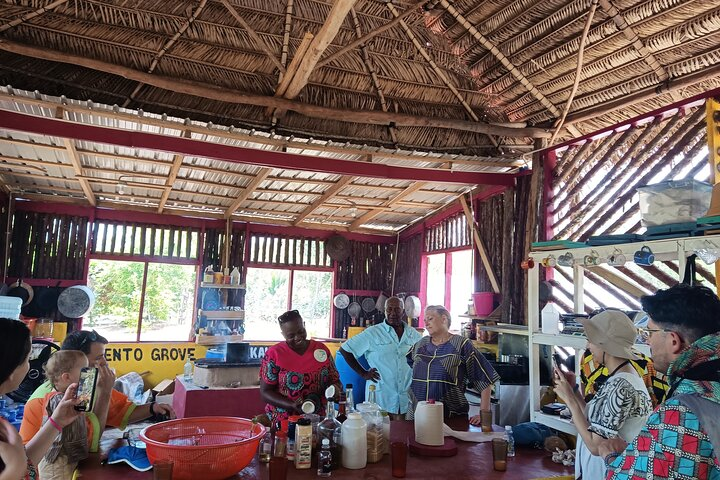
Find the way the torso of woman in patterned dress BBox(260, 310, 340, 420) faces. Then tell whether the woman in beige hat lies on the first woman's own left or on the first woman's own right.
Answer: on the first woman's own left

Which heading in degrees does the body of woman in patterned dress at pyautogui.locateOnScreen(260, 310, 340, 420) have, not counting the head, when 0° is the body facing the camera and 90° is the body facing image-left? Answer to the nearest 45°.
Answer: approximately 0°

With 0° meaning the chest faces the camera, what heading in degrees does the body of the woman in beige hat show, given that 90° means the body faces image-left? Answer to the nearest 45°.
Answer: approximately 90°

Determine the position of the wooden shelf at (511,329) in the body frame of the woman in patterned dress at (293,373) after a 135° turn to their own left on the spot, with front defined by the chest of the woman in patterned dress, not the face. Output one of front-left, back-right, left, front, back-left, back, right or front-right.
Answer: front

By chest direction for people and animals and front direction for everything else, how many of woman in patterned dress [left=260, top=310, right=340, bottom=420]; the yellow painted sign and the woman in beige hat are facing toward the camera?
2

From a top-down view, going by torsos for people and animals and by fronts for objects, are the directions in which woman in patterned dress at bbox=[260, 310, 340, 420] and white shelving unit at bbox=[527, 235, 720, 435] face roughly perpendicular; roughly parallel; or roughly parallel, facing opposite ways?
roughly perpendicular

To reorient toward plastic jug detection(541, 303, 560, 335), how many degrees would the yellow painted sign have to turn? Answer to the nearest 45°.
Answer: approximately 45° to its left

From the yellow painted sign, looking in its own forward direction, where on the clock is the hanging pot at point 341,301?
The hanging pot is roughly at 8 o'clock from the yellow painted sign.

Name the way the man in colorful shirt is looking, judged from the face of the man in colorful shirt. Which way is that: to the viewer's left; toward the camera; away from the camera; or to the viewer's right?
to the viewer's left
